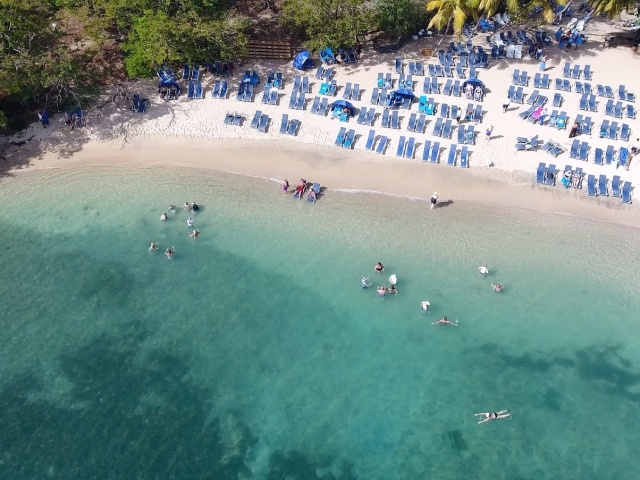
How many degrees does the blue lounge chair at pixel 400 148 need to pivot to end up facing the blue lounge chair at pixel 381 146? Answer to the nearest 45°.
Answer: approximately 90° to its right

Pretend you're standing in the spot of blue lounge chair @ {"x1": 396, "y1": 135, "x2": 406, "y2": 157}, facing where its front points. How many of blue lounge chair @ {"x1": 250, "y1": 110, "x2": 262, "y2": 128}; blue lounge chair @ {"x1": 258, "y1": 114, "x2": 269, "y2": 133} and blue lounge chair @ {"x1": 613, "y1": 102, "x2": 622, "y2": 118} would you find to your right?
2

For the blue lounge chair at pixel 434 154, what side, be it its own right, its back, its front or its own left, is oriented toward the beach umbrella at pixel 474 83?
back

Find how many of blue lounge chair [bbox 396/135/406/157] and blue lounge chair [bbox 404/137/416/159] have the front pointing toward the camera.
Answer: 2

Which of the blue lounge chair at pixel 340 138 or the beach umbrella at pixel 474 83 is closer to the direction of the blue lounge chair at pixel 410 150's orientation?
the blue lounge chair

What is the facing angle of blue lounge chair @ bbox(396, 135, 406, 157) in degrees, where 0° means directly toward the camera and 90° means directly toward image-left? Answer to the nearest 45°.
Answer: approximately 0°

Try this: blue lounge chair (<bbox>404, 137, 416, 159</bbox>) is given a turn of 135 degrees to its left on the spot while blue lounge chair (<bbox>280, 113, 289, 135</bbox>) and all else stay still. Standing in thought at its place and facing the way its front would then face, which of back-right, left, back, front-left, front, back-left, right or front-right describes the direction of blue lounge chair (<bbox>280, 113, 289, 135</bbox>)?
back-left

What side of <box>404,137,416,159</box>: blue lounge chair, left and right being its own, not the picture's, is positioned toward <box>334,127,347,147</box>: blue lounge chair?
right

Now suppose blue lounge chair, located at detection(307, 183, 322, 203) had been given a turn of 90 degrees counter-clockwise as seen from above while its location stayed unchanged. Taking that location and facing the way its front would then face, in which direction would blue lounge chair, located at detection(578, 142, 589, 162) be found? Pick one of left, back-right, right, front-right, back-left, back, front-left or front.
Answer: front-left
